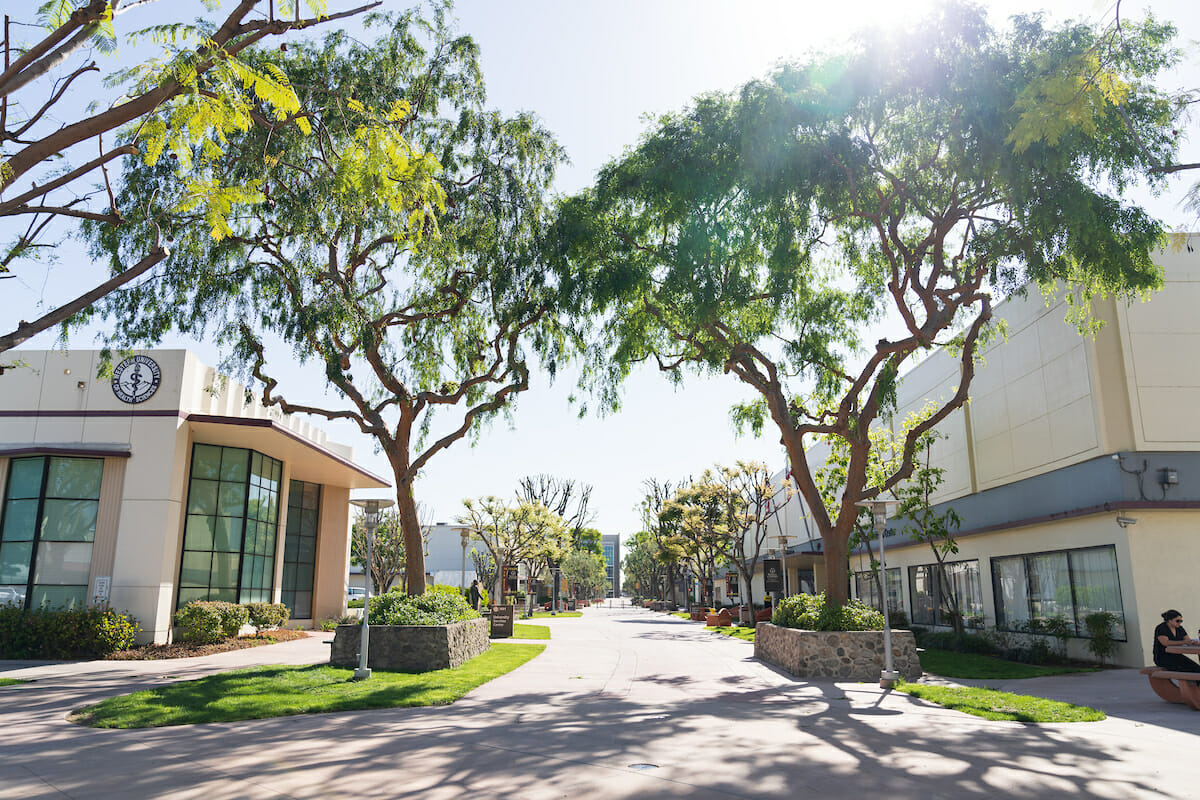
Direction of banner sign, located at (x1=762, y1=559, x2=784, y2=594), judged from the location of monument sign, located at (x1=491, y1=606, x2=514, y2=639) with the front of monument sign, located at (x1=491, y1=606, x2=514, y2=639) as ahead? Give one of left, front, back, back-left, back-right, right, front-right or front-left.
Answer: back-left

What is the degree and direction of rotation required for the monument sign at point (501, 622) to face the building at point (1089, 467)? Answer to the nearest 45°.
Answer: approximately 45° to its left

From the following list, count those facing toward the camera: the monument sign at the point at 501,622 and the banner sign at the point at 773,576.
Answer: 2

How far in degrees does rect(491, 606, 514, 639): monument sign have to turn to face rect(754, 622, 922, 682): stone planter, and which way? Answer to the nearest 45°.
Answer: approximately 45° to its left

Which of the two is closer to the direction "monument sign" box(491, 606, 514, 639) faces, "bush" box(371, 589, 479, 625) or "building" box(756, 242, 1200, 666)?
the bush

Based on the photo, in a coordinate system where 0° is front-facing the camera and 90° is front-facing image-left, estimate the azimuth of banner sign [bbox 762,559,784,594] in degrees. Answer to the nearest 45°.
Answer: approximately 0°

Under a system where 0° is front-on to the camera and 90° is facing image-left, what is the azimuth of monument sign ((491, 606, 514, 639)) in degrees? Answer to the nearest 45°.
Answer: approximately 0°
